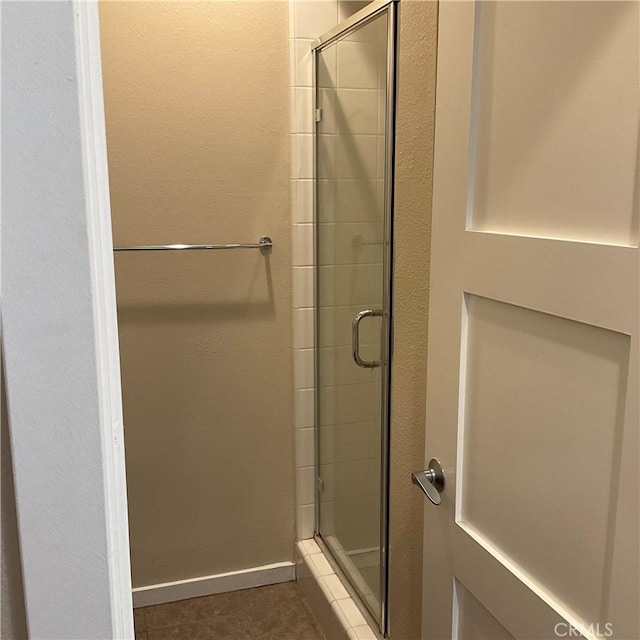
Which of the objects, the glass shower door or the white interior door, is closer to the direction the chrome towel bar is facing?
the white interior door

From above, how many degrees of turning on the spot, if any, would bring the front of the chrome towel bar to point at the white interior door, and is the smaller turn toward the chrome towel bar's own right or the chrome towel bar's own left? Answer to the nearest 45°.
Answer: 0° — it already faces it

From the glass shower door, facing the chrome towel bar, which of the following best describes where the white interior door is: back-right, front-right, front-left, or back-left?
back-left

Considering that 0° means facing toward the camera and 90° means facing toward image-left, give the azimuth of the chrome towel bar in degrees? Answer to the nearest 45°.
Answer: approximately 0°

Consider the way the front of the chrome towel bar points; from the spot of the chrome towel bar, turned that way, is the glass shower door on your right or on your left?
on your left

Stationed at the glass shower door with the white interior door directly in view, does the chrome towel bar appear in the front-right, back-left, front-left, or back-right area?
back-right
